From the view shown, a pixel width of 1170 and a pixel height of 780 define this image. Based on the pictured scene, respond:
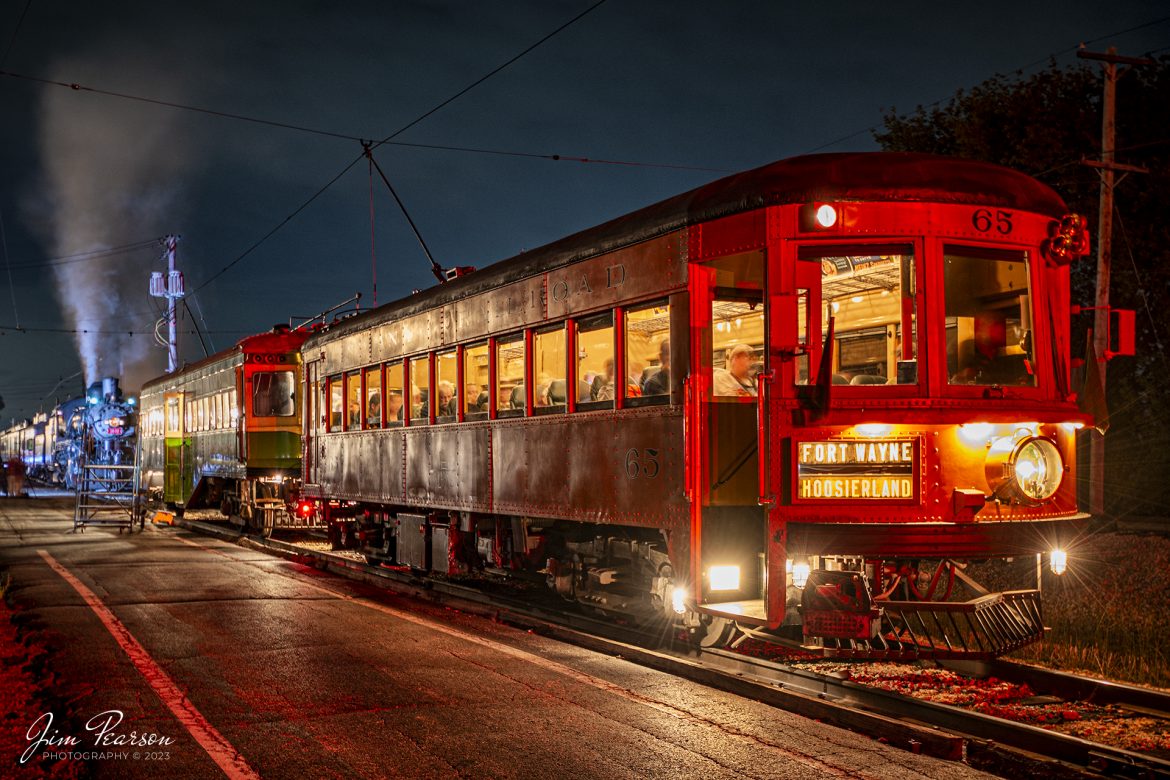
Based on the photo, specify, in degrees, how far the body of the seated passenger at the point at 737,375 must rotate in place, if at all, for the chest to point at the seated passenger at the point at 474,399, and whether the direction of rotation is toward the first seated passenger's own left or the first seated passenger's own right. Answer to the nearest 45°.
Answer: approximately 180°

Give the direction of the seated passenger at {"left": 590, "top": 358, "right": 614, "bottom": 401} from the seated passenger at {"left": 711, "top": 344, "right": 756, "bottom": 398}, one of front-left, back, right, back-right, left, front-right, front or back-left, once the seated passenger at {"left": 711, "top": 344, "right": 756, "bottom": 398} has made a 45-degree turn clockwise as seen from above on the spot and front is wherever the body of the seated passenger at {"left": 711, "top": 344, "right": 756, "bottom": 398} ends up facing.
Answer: back-right

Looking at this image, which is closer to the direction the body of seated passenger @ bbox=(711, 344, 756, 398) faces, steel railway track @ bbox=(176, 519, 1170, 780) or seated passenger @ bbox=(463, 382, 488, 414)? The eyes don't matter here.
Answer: the steel railway track

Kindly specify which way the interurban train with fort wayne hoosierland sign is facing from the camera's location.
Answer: facing the viewer and to the right of the viewer

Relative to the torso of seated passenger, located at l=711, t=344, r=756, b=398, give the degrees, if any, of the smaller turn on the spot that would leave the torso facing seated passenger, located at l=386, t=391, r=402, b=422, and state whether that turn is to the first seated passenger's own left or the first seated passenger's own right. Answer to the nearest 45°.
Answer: approximately 180°

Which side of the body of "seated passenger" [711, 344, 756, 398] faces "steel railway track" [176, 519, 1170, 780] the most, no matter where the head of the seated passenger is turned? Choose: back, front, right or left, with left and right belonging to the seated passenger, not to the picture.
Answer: front

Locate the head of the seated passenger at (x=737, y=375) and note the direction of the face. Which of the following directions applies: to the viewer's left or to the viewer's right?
to the viewer's right

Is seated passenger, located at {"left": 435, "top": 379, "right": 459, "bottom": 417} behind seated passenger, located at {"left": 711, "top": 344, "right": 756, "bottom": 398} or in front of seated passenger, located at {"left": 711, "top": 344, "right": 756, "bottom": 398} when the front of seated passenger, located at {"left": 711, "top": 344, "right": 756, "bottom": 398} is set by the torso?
behind
